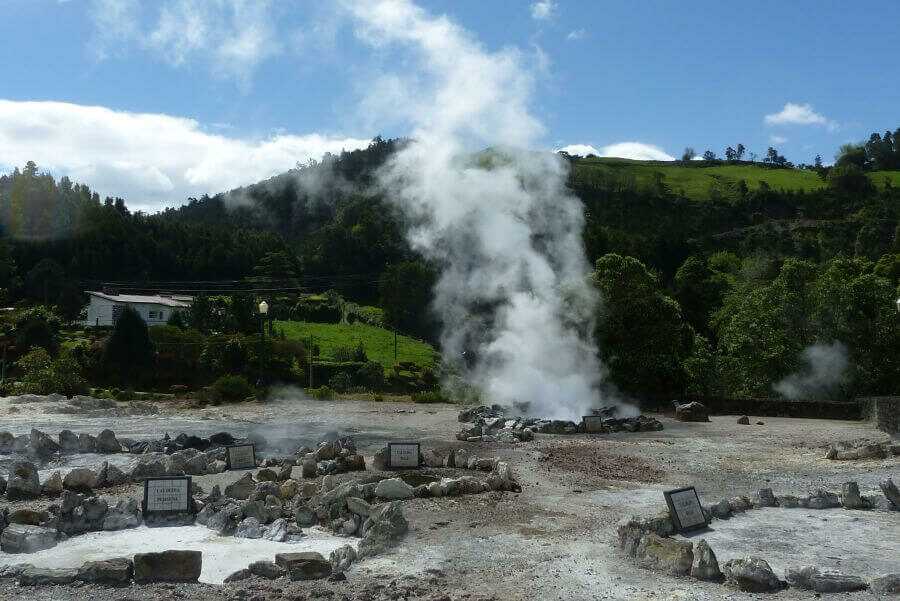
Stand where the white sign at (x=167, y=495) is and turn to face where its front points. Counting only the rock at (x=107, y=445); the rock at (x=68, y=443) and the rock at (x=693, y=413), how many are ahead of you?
0

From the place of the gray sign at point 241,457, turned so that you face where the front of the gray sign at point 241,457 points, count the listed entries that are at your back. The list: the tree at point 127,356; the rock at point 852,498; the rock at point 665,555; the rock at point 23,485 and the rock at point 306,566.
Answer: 1

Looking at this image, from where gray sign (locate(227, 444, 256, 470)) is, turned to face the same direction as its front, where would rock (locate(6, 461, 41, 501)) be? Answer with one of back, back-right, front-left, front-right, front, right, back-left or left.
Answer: front-right

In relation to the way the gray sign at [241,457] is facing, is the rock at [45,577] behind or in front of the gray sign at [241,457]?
in front

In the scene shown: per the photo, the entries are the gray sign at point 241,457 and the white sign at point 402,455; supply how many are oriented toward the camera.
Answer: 2

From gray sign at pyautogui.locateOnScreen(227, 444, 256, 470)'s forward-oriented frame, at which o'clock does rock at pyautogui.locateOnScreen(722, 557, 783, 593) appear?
The rock is roughly at 11 o'clock from the gray sign.

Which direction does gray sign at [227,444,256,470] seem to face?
toward the camera

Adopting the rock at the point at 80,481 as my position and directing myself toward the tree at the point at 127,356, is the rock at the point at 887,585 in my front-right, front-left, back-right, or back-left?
back-right

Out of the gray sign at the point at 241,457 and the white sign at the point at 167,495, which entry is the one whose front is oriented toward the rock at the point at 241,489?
the gray sign at the point at 241,457

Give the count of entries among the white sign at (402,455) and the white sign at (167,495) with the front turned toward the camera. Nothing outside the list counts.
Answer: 2

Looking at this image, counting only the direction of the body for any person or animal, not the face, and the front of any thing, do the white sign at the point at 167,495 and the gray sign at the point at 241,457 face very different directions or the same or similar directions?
same or similar directions

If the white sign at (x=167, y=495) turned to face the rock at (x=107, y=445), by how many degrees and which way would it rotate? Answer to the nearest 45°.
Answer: approximately 180°

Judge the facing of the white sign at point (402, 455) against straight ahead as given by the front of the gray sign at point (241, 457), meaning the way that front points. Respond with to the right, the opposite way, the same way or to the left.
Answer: the same way

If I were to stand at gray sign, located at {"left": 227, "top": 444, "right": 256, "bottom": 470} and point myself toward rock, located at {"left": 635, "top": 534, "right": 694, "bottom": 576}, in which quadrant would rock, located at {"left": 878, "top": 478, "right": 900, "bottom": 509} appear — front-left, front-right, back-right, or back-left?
front-left

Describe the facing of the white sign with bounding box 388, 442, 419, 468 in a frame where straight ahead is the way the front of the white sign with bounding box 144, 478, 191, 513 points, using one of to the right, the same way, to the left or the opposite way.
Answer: the same way

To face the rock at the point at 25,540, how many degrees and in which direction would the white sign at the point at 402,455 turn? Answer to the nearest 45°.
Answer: approximately 45° to its right

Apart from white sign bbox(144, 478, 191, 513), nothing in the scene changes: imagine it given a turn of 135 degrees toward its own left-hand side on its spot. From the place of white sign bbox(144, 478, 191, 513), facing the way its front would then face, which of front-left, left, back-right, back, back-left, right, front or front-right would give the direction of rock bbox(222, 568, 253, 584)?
back-right

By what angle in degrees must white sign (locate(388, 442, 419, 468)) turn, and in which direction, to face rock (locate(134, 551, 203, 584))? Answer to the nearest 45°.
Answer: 0° — it already faces it

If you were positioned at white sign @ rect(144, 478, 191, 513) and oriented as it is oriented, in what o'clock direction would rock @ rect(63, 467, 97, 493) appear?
The rock is roughly at 5 o'clock from the white sign.

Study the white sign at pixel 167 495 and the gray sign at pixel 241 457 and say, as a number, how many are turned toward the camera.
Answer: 2

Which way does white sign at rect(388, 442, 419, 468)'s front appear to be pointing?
toward the camera
